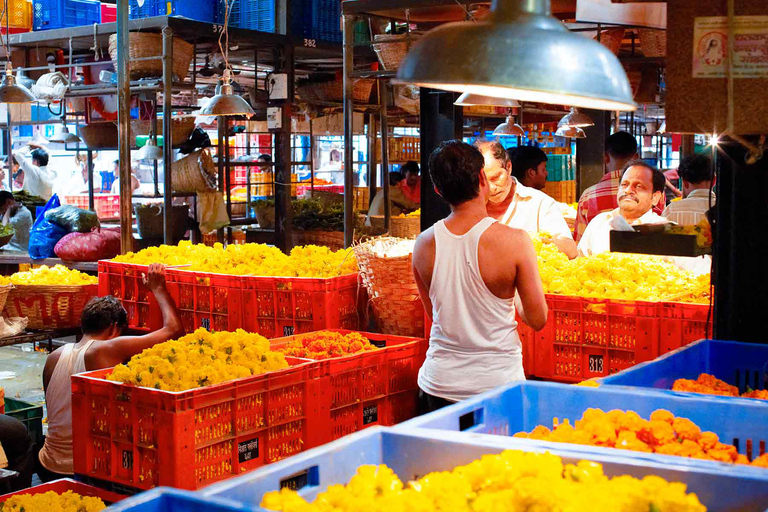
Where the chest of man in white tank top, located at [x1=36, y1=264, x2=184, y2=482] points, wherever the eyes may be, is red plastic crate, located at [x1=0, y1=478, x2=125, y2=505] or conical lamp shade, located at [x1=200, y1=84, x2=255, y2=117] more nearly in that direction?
the conical lamp shade

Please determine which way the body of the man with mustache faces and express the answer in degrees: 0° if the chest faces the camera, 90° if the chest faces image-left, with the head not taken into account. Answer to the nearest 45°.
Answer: approximately 45°

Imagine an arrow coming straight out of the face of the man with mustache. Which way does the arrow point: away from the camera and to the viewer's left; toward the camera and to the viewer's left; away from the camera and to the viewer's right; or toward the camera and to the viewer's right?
toward the camera and to the viewer's left

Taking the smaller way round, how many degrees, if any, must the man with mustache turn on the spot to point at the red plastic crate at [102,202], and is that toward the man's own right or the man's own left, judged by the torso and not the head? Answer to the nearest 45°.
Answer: approximately 90° to the man's own right

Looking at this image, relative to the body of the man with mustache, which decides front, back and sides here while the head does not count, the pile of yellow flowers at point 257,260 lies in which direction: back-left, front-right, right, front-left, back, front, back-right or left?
front-right

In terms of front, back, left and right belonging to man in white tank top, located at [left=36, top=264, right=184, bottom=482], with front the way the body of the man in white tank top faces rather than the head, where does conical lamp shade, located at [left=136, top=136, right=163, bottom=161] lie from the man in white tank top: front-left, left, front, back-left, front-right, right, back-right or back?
front-left

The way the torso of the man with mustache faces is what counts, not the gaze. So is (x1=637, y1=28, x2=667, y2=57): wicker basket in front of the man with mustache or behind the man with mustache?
behind

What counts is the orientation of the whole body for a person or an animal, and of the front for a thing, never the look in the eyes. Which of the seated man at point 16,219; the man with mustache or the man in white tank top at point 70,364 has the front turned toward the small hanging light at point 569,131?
the man in white tank top

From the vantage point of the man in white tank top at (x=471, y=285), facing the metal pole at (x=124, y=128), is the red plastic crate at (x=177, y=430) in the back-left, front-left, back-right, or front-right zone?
front-left

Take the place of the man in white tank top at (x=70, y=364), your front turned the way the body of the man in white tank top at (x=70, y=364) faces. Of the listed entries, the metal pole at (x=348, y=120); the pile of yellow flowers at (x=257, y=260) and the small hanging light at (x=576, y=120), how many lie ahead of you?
3
